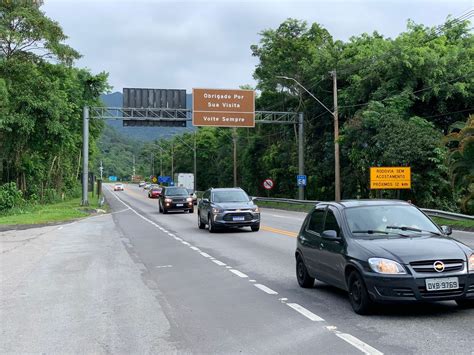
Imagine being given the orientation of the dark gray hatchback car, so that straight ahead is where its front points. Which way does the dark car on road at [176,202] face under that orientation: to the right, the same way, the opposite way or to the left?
the same way

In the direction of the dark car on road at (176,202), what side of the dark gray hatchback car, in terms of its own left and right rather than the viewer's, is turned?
back

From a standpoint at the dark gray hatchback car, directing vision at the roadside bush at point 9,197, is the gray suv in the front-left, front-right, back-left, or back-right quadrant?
front-right

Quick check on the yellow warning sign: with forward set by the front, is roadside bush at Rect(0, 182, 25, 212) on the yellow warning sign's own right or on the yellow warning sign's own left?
on the yellow warning sign's own right

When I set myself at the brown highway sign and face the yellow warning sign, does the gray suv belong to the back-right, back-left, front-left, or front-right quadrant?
front-right

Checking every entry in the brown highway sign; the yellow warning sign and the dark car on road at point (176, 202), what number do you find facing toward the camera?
3

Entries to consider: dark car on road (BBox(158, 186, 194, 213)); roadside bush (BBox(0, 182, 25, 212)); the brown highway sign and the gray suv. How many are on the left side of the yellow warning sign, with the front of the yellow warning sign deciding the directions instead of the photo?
0

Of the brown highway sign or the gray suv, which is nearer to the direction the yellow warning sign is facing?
the gray suv

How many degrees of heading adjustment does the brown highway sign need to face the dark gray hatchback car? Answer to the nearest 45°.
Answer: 0° — it already faces it

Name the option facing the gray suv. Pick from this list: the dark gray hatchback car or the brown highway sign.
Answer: the brown highway sign

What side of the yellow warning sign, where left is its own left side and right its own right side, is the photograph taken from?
front

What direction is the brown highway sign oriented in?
toward the camera

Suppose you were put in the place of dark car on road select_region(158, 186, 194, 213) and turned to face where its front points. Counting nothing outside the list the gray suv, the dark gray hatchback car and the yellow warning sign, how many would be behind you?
0

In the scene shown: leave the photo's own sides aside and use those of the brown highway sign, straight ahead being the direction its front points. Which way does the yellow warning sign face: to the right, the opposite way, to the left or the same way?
the same way

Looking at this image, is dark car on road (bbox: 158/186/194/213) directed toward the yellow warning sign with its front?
no

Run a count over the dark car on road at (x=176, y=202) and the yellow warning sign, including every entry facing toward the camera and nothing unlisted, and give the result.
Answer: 2

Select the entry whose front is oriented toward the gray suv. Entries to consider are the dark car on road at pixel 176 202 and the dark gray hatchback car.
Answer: the dark car on road

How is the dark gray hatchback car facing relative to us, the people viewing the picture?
facing the viewer and to the right of the viewer

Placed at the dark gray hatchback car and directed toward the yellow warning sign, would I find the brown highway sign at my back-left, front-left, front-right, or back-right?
front-left
